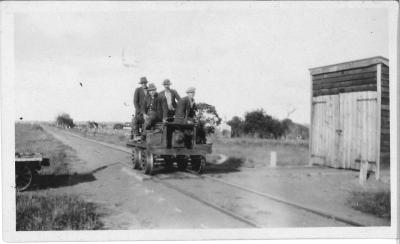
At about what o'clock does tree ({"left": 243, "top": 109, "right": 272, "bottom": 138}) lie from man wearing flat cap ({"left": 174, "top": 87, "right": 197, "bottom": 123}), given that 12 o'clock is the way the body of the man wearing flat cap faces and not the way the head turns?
The tree is roughly at 8 o'clock from the man wearing flat cap.

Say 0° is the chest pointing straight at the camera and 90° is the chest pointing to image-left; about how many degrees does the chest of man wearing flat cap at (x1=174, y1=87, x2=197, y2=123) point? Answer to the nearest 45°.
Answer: approximately 315°

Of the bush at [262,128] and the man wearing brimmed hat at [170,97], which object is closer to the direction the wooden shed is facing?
the man wearing brimmed hat

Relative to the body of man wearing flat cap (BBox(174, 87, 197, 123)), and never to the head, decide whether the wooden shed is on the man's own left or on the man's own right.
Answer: on the man's own left

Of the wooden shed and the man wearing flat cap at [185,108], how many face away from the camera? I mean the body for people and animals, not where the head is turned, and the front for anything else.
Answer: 0

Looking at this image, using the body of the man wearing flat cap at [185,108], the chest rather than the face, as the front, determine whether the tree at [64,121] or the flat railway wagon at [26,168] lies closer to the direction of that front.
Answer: the flat railway wagon

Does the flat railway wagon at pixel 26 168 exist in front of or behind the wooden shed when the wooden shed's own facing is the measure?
in front

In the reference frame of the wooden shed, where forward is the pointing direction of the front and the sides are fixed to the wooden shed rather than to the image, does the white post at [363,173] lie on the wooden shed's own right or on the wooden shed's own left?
on the wooden shed's own left

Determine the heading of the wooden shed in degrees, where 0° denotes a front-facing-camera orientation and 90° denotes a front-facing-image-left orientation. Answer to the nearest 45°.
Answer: approximately 45°
